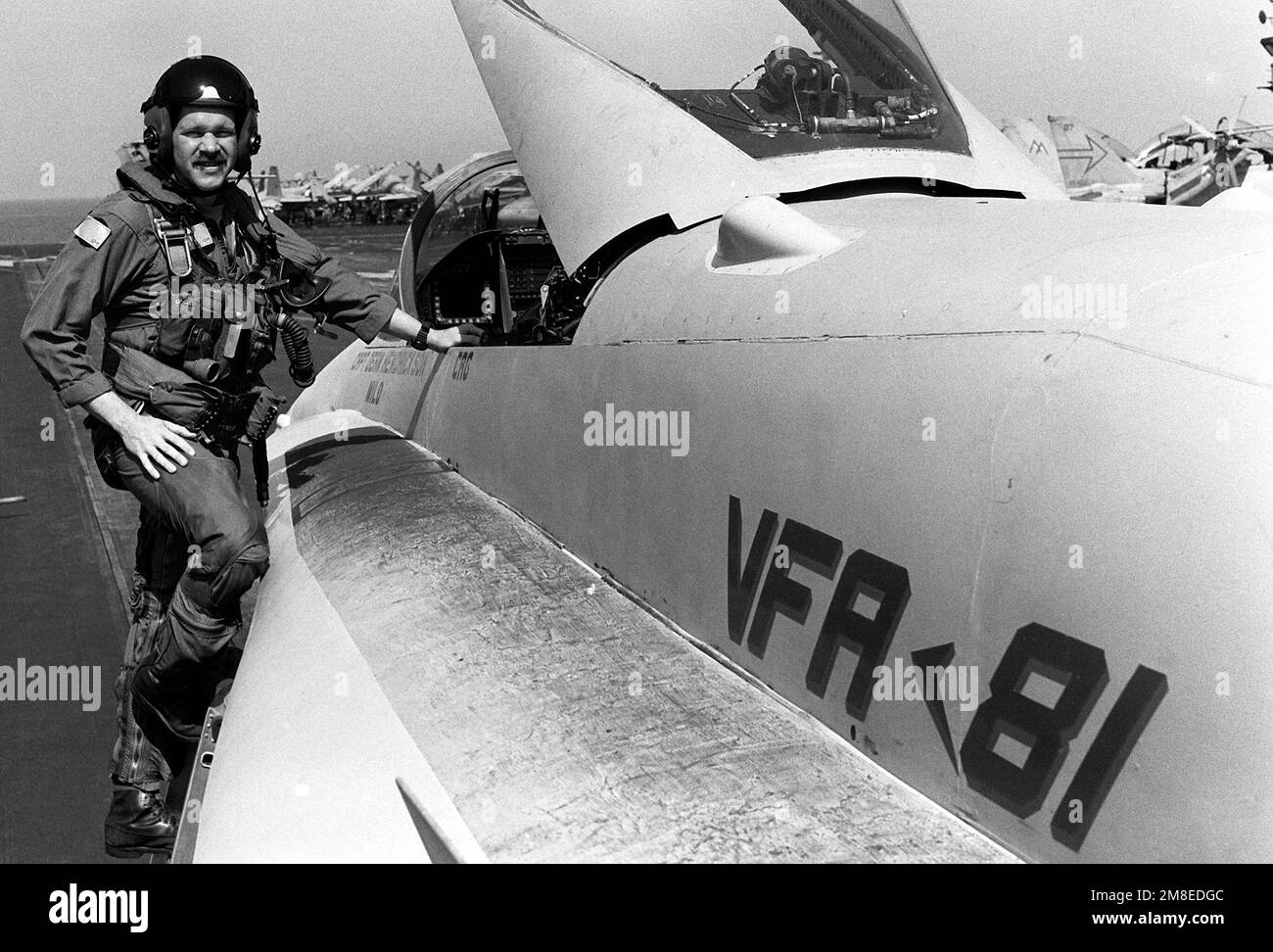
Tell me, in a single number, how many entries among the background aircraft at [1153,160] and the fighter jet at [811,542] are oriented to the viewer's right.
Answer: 1

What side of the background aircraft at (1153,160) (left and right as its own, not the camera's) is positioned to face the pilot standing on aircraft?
right

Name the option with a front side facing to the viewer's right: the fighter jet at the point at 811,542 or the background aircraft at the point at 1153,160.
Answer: the background aircraft

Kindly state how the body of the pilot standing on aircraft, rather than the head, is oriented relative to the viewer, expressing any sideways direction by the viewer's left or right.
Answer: facing the viewer and to the right of the viewer

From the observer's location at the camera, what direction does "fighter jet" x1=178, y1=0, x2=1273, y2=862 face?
facing away from the viewer and to the left of the viewer

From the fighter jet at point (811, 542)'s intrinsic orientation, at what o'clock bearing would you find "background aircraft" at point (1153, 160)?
The background aircraft is roughly at 2 o'clock from the fighter jet.

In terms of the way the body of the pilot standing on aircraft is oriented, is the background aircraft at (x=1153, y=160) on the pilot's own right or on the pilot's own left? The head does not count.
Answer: on the pilot's own left

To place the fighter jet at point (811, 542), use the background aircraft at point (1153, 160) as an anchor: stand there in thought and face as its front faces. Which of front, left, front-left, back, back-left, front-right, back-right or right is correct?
right
